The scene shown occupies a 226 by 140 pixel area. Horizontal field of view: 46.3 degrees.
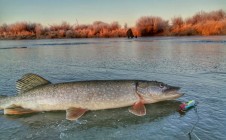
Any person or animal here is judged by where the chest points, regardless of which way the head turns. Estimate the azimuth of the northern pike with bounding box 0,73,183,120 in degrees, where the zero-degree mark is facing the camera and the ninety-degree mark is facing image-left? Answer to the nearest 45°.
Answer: approximately 270°
